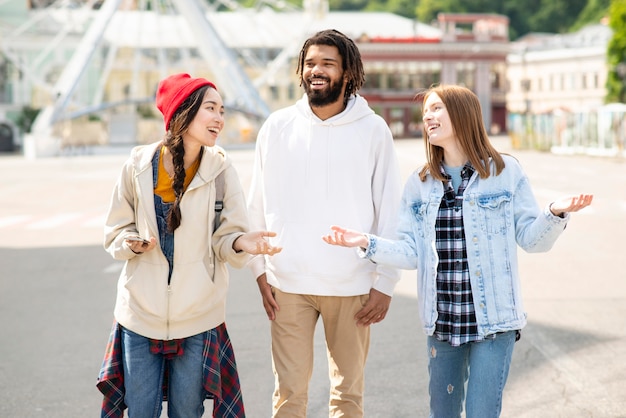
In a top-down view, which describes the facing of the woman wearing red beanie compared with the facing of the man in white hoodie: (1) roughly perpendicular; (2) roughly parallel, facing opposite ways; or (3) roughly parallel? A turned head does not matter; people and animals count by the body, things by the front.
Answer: roughly parallel

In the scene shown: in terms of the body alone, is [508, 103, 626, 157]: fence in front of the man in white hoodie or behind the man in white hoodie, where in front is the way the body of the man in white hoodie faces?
behind

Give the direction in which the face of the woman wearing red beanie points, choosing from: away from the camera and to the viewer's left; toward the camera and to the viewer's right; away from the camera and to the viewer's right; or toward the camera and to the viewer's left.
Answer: toward the camera and to the viewer's right

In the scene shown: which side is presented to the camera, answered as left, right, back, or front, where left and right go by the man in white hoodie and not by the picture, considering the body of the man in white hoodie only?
front

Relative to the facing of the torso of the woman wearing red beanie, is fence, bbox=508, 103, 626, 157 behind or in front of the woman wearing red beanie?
behind

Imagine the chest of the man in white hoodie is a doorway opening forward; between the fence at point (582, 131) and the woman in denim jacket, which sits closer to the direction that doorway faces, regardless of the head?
the woman in denim jacket

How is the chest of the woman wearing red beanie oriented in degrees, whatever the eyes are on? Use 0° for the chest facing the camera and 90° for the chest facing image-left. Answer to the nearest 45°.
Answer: approximately 0°

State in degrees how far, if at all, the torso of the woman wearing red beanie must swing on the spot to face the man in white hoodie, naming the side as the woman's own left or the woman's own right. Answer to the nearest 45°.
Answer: approximately 90° to the woman's own left

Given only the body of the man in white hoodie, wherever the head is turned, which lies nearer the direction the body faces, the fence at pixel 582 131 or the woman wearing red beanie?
the woman wearing red beanie

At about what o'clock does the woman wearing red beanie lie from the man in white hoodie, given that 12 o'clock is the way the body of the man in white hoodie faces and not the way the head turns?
The woman wearing red beanie is roughly at 2 o'clock from the man in white hoodie.

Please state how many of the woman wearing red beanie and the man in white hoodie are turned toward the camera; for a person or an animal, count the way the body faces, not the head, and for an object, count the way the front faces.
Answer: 2

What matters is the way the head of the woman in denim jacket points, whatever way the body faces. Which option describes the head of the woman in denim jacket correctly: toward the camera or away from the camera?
toward the camera

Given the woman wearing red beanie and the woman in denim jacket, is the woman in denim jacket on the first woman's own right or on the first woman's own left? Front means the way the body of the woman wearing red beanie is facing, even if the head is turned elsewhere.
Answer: on the first woman's own left
